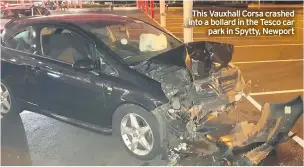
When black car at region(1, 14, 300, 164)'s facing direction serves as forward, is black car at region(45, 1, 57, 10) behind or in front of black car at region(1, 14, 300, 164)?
behind

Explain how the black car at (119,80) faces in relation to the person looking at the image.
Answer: facing the viewer and to the right of the viewer
